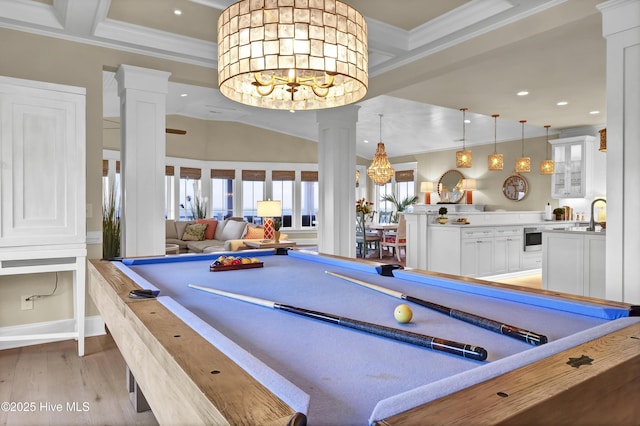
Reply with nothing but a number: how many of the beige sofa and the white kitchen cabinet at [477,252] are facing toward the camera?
2

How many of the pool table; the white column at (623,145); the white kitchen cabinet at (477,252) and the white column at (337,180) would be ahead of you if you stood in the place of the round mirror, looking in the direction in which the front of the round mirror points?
4

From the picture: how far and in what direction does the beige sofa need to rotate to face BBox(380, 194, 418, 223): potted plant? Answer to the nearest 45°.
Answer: approximately 90° to its left

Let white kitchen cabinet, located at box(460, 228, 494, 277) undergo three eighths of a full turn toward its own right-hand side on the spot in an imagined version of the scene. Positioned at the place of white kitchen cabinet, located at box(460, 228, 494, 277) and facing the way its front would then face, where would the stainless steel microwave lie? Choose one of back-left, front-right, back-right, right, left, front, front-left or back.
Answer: right

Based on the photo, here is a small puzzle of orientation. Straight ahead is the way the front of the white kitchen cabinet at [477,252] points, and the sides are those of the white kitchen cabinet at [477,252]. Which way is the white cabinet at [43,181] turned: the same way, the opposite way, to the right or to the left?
the same way

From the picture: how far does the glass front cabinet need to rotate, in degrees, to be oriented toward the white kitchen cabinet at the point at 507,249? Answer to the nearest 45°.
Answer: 0° — it already faces it

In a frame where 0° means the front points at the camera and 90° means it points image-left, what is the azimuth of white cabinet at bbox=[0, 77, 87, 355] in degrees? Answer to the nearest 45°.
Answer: approximately 315°

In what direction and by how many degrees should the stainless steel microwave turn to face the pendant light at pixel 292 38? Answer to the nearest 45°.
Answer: approximately 45° to its right

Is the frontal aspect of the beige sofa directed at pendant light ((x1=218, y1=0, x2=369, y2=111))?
yes

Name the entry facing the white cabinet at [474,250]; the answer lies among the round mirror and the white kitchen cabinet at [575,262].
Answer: the round mirror

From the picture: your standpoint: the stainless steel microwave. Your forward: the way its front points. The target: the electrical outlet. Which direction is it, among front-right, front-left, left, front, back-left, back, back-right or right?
right

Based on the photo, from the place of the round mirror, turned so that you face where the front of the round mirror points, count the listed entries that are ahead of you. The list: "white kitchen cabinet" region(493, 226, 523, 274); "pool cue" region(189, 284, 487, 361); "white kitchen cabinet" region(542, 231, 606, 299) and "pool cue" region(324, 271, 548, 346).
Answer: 4

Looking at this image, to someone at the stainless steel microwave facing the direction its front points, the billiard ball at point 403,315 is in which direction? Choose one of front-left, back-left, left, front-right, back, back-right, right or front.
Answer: front-right
